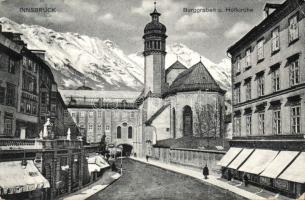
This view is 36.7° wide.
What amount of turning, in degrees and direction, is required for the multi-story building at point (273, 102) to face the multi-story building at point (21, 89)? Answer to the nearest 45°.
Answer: approximately 45° to its right

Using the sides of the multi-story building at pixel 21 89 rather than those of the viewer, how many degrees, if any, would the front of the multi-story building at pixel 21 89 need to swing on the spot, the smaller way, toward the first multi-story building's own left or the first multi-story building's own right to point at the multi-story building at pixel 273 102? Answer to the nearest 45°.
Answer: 0° — it already faces it

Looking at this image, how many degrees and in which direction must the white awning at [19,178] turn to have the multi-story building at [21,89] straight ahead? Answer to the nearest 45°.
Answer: approximately 135° to its left

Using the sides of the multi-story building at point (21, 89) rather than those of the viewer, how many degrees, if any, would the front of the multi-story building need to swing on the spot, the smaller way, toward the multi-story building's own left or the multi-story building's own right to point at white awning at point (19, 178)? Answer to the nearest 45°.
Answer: approximately 45° to the multi-story building's own right

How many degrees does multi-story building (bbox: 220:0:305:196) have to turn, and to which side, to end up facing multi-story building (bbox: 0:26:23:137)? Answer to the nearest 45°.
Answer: approximately 45° to its right

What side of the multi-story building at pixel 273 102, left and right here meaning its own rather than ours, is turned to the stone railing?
front

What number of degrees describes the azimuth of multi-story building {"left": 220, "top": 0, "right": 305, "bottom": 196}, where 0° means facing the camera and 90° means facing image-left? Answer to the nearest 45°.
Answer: approximately 45°

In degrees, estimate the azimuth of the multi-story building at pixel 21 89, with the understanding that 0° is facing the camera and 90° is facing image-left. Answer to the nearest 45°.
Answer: approximately 315°

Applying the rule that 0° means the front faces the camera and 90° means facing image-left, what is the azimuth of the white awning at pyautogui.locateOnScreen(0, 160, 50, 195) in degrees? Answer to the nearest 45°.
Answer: approximately 315°

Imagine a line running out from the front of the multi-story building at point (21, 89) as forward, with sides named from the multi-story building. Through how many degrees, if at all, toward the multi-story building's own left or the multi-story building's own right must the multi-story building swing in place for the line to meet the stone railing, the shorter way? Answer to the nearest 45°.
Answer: approximately 45° to the multi-story building's own right

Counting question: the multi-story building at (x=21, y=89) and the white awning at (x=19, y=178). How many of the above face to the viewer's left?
0
